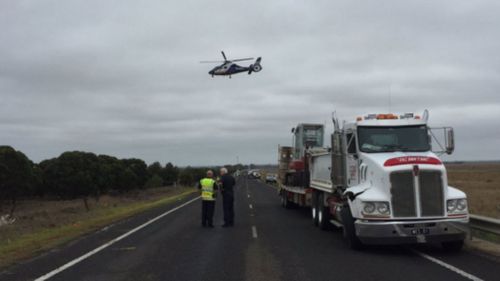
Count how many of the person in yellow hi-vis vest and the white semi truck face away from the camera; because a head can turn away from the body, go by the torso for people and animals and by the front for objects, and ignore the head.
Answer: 1

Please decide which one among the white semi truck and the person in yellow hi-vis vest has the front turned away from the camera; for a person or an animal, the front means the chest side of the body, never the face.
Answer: the person in yellow hi-vis vest

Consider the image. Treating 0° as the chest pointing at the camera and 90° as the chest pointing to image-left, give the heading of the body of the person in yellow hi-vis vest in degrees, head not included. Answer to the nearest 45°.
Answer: approximately 180°

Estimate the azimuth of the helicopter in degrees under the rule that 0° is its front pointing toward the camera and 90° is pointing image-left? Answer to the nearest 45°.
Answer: approximately 90°

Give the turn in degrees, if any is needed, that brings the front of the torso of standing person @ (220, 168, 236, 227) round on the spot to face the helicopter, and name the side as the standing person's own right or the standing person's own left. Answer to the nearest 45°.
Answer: approximately 45° to the standing person's own right

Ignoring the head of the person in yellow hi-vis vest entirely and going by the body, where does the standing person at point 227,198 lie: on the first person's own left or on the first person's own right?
on the first person's own right

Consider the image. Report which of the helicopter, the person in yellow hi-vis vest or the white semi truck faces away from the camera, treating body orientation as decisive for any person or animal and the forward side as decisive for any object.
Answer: the person in yellow hi-vis vest

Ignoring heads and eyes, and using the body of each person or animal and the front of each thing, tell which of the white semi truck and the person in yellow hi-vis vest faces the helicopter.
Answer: the person in yellow hi-vis vest

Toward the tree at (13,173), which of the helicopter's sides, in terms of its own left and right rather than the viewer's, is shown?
front

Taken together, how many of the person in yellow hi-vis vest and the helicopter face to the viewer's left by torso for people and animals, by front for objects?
1

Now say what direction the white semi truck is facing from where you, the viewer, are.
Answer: facing the viewer and to the right of the viewer

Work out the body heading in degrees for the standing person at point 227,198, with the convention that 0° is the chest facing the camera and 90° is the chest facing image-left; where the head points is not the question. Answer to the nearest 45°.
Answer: approximately 135°

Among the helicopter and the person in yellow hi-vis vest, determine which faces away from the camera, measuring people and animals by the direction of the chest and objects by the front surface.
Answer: the person in yellow hi-vis vest
